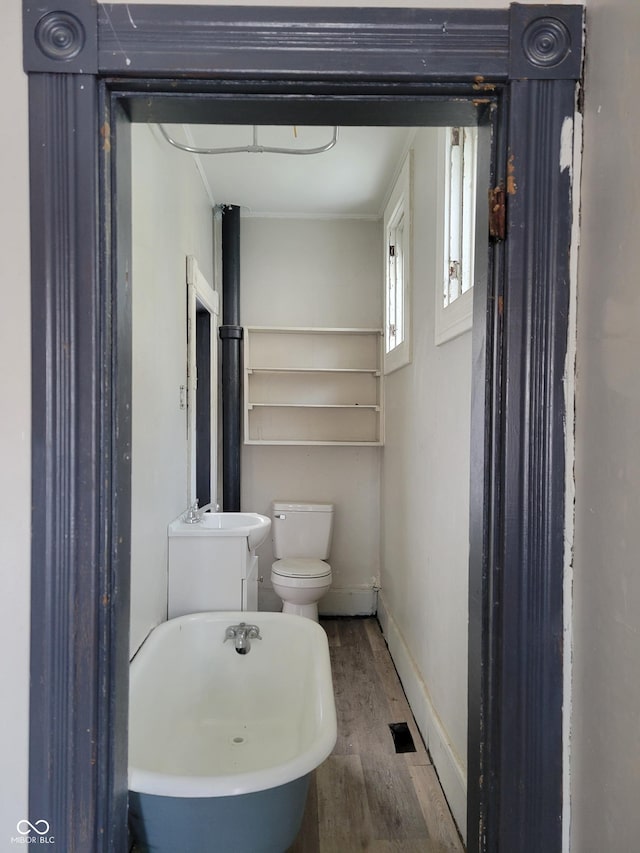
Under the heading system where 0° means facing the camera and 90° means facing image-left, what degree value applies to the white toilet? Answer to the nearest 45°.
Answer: approximately 0°

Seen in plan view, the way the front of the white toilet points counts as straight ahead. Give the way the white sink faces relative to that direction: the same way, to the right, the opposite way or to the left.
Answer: to the left

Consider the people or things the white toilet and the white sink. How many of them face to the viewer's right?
1

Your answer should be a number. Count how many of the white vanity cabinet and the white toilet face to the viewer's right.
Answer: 1

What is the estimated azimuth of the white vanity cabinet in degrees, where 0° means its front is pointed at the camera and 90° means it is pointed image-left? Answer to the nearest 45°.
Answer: approximately 270°

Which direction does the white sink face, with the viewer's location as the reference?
facing to the right of the viewer
